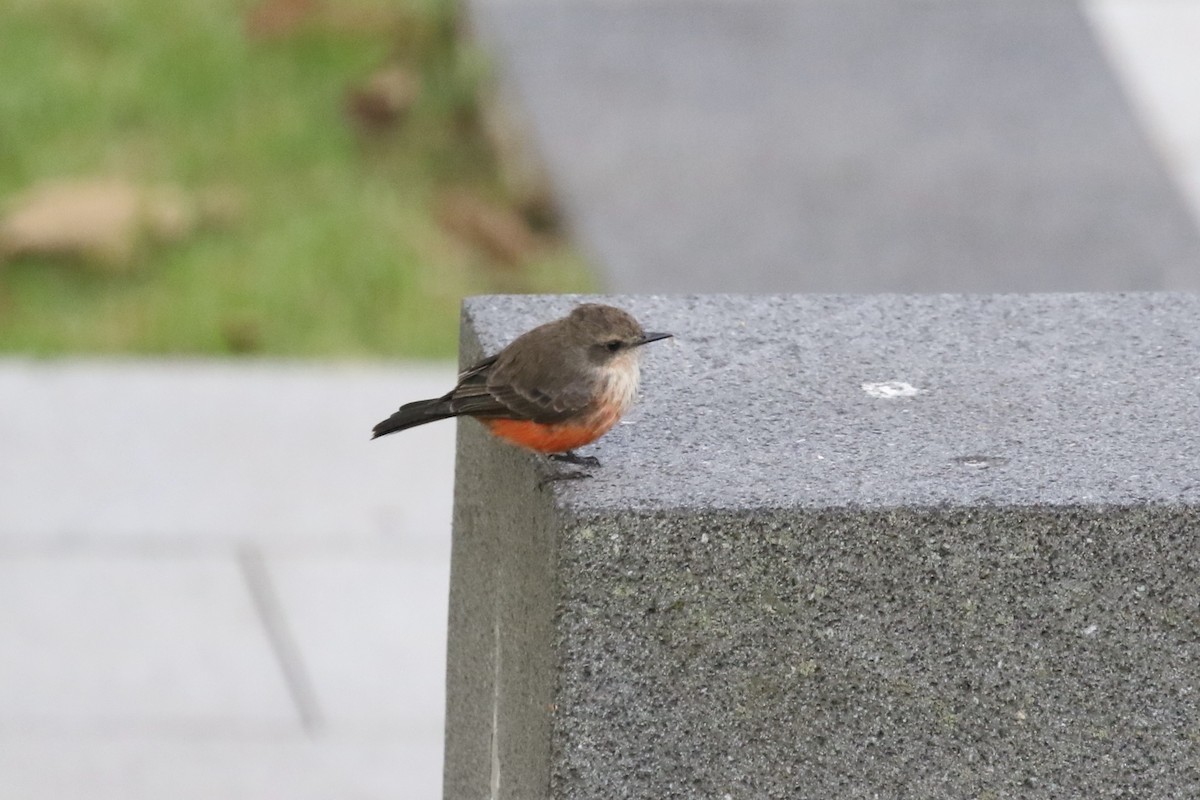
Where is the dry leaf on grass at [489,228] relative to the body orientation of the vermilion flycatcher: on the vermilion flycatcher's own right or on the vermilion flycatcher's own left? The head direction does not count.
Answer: on the vermilion flycatcher's own left

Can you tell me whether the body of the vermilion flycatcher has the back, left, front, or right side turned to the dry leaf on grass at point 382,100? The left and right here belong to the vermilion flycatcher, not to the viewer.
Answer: left

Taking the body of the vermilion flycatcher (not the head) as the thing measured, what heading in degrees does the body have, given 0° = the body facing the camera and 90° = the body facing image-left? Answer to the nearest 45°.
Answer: approximately 270°

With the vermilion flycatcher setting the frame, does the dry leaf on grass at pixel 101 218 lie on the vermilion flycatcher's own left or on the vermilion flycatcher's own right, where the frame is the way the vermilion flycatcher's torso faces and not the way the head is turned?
on the vermilion flycatcher's own left

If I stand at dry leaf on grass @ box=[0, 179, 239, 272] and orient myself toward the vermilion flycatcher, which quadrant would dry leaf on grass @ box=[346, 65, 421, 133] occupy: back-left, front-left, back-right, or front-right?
back-left
